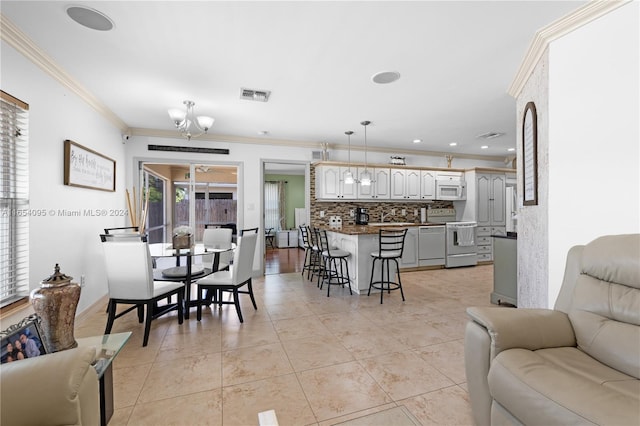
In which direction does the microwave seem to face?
toward the camera

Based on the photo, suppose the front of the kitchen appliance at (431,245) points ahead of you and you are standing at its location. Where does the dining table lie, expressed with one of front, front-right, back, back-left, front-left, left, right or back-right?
front-right

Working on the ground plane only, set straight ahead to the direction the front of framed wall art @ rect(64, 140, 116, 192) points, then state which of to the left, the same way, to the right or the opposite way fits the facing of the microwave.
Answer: to the right

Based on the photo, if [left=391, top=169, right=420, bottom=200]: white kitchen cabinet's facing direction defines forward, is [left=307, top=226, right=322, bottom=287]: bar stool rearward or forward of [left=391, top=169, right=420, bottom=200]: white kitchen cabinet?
forward

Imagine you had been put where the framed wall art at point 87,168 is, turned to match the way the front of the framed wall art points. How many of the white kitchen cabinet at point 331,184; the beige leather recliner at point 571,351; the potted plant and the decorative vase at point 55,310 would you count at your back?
0

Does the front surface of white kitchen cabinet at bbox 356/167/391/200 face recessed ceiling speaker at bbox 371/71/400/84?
yes

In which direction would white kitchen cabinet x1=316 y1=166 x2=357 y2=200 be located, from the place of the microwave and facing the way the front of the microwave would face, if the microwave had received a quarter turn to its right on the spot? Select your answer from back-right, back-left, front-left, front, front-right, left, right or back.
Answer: front-left

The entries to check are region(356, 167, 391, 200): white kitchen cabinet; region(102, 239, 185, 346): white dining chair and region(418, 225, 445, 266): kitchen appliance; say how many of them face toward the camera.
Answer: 2

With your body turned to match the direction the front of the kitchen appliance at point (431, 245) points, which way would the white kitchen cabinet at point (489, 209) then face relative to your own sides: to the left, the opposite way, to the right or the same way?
the same way

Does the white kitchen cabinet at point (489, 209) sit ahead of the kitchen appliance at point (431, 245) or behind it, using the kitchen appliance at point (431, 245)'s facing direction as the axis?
behind

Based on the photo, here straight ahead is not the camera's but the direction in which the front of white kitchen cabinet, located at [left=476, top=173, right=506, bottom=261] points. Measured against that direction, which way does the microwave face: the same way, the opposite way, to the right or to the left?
the same way

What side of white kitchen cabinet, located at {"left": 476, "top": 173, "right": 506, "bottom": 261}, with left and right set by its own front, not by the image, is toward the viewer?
front

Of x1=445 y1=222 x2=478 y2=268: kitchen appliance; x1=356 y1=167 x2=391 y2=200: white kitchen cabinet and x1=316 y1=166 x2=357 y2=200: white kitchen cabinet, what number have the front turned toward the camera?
3

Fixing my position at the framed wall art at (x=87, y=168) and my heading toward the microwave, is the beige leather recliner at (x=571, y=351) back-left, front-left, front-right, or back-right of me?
front-right

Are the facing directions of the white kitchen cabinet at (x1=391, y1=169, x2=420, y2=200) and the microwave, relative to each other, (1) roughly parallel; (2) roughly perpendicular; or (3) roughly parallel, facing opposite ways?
roughly parallel

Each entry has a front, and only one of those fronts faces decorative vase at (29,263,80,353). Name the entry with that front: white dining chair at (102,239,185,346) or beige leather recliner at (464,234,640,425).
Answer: the beige leather recliner

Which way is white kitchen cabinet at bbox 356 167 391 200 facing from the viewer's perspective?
toward the camera

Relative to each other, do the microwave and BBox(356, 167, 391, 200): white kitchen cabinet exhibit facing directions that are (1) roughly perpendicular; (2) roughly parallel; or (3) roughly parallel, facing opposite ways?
roughly parallel

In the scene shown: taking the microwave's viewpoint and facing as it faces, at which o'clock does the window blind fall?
The window blind is roughly at 1 o'clock from the microwave.
